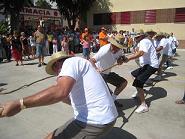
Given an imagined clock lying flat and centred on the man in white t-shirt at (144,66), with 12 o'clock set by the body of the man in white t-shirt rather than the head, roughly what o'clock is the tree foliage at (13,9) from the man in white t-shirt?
The tree foliage is roughly at 2 o'clock from the man in white t-shirt.

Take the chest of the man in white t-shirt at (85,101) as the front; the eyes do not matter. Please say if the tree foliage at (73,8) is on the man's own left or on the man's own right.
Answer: on the man's own right

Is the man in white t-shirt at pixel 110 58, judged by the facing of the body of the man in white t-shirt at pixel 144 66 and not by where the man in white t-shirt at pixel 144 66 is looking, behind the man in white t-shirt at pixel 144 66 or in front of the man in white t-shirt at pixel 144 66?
in front

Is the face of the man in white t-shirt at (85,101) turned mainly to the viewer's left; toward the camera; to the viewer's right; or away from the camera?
to the viewer's left

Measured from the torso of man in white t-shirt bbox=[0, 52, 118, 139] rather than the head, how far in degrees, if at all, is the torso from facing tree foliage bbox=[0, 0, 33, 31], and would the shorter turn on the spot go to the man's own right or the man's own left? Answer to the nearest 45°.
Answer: approximately 90° to the man's own right

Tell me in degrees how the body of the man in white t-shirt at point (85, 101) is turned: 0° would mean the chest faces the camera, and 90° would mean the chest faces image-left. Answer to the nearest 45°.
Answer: approximately 90°

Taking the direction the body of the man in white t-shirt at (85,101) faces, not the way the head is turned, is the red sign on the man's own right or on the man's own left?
on the man's own right

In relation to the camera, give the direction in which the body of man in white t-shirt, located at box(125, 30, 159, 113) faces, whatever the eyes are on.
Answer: to the viewer's left
